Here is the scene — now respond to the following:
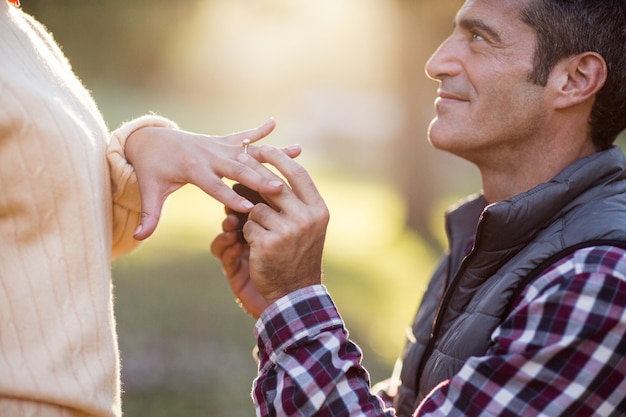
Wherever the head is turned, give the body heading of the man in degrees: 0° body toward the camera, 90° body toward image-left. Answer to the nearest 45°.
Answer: approximately 90°

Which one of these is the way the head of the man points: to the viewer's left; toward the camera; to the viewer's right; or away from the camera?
to the viewer's left
